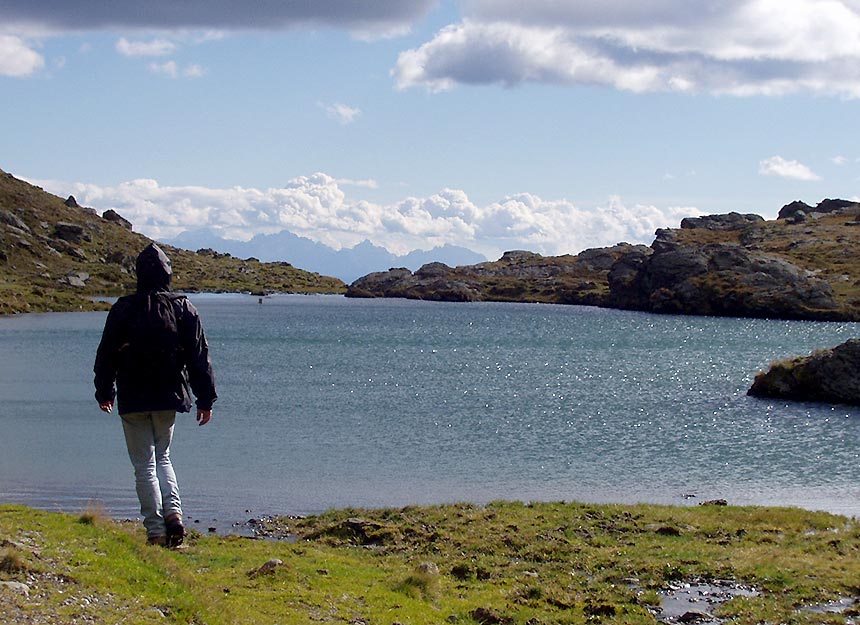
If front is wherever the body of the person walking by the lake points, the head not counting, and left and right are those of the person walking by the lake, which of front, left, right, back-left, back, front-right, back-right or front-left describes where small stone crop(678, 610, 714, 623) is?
right

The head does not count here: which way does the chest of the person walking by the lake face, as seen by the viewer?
away from the camera

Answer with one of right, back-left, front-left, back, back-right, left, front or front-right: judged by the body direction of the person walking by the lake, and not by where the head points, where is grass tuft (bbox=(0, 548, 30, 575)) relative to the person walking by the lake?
back-left

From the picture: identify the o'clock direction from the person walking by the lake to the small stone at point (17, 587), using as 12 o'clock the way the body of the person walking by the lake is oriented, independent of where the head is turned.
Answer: The small stone is roughly at 7 o'clock from the person walking by the lake.
